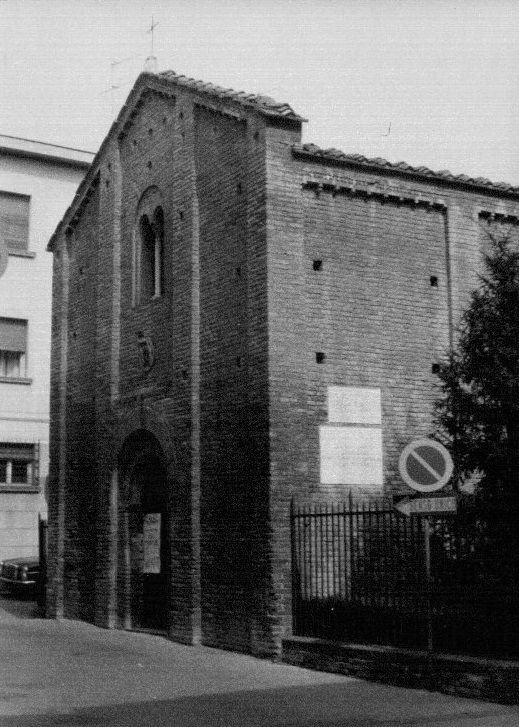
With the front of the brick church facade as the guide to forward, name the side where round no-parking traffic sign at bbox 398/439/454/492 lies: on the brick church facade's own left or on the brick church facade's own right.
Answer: on the brick church facade's own left

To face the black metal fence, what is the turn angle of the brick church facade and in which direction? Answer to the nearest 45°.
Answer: approximately 90° to its left

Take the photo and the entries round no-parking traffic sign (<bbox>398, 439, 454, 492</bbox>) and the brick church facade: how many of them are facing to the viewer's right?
0

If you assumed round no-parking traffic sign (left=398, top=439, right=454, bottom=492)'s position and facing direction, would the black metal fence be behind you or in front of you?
behind

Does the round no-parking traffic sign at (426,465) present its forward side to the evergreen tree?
no

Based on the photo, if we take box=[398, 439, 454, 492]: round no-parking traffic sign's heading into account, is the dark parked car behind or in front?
behind

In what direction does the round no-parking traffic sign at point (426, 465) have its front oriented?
toward the camera

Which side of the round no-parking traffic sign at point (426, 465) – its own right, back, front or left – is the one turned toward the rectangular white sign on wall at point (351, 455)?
back

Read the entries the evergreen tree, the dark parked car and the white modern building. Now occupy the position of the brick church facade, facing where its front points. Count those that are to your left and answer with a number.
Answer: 1

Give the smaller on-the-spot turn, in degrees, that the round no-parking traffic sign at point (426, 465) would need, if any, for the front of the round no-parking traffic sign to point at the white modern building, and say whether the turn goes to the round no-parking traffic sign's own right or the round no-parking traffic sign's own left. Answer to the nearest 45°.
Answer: approximately 135° to the round no-parking traffic sign's own right

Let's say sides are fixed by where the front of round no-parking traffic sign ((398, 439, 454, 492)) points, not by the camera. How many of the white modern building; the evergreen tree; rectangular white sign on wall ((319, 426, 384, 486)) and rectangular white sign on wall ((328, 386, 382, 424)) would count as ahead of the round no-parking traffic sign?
0

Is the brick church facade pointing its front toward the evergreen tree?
no

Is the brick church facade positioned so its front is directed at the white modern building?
no

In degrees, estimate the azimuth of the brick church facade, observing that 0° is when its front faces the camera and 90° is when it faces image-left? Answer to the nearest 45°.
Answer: approximately 45°
